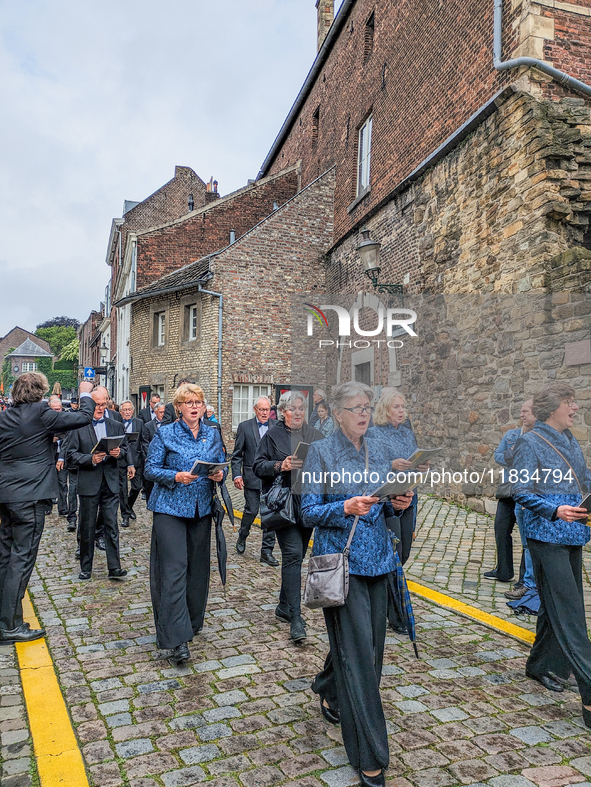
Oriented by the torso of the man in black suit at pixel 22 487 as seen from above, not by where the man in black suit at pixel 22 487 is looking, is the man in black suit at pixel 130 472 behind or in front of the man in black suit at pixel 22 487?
in front

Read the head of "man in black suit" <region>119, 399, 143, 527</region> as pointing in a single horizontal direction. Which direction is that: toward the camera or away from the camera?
toward the camera

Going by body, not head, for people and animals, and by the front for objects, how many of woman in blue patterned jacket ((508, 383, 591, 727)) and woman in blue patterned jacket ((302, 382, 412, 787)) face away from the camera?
0

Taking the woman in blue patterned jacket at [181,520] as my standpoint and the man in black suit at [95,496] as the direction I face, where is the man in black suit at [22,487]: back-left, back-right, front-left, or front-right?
front-left

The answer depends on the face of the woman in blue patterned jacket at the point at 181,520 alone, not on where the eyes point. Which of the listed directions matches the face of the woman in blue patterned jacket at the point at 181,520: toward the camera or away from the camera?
toward the camera

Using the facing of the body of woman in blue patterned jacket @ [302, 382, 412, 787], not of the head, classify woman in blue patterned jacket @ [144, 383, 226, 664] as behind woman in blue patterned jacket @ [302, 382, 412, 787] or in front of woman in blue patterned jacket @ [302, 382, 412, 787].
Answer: behind

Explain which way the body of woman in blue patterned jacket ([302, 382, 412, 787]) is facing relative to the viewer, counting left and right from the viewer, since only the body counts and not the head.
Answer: facing the viewer and to the right of the viewer

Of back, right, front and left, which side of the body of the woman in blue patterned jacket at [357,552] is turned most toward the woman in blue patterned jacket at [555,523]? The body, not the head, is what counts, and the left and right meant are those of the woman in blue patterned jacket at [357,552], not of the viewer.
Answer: left

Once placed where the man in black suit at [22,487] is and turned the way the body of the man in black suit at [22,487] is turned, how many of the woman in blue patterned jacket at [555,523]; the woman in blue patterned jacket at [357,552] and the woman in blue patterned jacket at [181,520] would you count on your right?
3

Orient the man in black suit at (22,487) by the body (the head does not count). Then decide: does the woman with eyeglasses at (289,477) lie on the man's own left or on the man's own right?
on the man's own right

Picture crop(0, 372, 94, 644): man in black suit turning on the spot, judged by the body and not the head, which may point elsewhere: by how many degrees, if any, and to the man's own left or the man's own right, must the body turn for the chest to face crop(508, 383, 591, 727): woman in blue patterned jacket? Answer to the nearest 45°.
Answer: approximately 90° to the man's own right

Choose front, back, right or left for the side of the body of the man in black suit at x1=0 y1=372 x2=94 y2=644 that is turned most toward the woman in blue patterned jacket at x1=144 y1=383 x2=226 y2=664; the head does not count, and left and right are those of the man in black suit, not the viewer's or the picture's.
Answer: right

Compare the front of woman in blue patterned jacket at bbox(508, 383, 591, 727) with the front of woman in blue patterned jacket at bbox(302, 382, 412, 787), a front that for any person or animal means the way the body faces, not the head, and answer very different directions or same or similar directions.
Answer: same or similar directions

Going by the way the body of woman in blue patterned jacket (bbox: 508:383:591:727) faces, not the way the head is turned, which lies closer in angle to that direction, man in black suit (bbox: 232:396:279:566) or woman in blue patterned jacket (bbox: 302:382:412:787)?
the woman in blue patterned jacket
